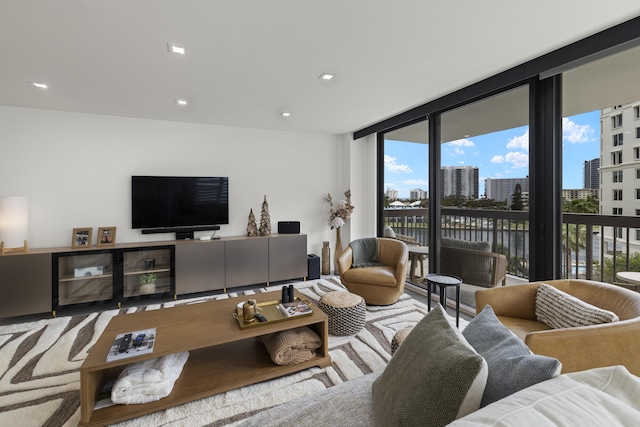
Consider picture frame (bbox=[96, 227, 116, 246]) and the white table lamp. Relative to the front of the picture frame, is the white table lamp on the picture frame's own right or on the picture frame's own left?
on the picture frame's own right

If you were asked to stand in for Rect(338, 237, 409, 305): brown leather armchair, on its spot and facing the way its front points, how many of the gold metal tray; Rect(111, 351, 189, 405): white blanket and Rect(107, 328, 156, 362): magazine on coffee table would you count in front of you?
3

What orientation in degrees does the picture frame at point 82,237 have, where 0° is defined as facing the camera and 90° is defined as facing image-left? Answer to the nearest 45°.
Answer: approximately 0°

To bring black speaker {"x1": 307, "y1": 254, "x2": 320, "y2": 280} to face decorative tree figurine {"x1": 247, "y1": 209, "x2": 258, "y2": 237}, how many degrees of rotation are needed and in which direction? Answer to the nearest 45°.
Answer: approximately 135° to its right

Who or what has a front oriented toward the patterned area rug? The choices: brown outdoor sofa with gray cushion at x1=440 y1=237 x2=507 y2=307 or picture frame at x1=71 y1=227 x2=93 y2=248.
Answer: the picture frame

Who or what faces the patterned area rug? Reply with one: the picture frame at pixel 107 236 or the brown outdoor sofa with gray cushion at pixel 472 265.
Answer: the picture frame
